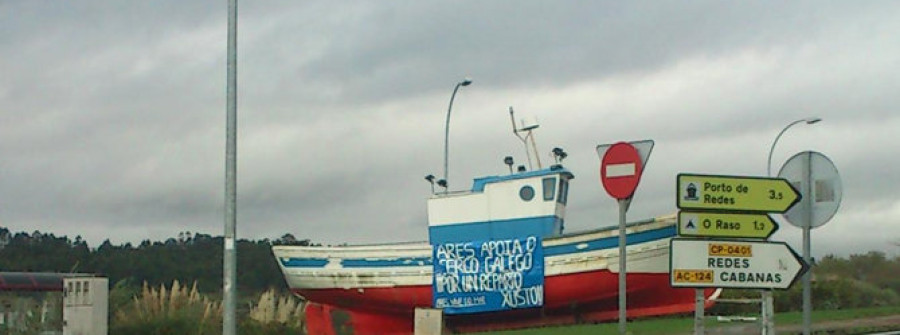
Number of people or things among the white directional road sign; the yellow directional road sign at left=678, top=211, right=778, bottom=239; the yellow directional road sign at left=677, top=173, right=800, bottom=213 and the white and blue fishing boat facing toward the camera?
3

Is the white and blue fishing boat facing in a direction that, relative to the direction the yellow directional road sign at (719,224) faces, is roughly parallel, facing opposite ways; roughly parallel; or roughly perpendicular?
roughly perpendicular

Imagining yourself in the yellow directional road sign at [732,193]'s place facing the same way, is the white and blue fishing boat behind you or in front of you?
behind

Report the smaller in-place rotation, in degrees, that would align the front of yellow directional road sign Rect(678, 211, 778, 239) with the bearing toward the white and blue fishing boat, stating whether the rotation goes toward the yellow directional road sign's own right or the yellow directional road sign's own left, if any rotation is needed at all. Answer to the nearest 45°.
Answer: approximately 180°
